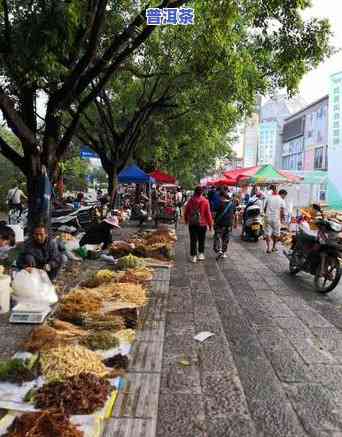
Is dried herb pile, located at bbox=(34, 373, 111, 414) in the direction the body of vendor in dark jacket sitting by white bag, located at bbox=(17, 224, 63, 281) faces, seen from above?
yes

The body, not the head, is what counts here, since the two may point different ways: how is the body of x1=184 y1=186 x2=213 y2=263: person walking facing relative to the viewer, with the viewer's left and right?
facing away from the viewer

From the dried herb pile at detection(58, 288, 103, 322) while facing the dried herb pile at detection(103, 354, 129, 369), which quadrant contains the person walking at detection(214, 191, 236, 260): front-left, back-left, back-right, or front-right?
back-left

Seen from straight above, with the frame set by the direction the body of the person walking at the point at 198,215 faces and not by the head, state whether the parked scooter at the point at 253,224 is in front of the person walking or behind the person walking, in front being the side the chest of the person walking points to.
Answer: in front

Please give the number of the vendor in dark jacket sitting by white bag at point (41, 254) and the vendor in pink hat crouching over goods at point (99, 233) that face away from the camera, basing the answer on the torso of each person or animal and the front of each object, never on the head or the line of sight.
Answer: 0

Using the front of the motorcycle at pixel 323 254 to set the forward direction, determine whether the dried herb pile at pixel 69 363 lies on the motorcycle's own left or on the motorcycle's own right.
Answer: on the motorcycle's own right

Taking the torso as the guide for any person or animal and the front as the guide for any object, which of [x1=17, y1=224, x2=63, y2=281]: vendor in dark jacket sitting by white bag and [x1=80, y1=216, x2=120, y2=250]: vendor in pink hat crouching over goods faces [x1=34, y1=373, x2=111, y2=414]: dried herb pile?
[x1=17, y1=224, x2=63, y2=281]: vendor in dark jacket sitting by white bag
